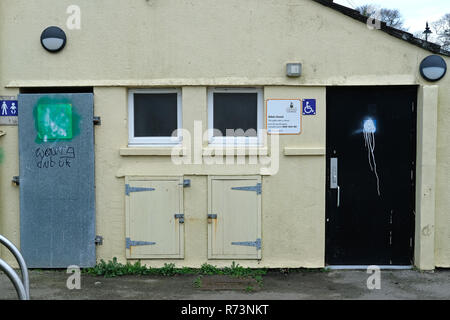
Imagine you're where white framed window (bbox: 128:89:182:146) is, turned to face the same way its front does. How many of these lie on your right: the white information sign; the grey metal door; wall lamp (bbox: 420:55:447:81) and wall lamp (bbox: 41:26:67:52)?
2

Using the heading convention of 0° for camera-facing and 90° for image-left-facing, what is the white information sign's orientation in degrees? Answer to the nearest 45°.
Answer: approximately 0°

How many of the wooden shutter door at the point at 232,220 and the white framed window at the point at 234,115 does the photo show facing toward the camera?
2

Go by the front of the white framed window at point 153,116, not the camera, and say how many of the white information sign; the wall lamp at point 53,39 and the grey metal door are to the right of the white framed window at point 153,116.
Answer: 2

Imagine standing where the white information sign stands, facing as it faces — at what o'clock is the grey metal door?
The grey metal door is roughly at 3 o'clock from the white information sign.

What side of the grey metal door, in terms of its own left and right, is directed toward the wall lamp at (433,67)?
left

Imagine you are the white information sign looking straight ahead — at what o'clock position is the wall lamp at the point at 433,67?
The wall lamp is roughly at 9 o'clock from the white information sign.

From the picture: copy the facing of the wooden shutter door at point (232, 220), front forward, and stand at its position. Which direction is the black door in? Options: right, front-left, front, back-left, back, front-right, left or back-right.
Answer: left

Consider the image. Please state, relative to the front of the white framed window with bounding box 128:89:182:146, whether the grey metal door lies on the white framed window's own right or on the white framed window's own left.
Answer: on the white framed window's own right
